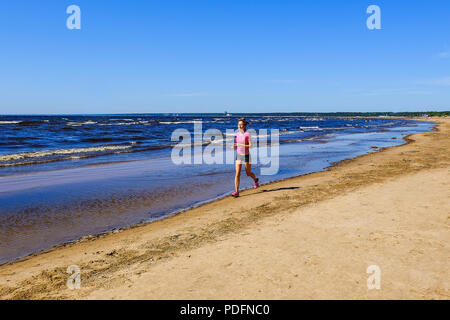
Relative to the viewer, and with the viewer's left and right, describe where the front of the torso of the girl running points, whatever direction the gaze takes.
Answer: facing the viewer and to the left of the viewer
